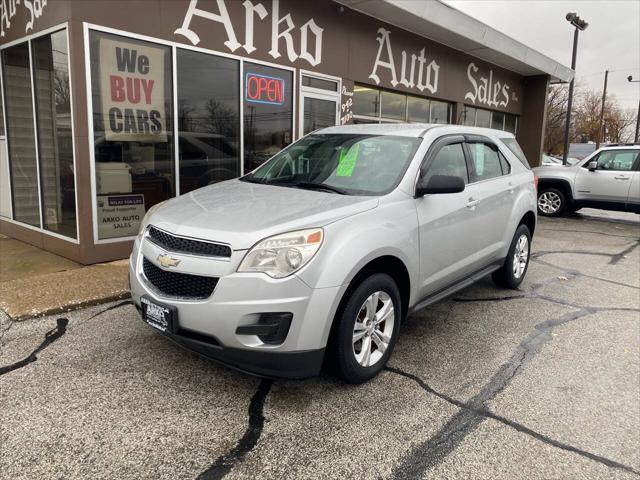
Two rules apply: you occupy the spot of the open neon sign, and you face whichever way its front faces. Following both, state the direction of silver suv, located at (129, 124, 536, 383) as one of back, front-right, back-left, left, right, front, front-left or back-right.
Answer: front-right

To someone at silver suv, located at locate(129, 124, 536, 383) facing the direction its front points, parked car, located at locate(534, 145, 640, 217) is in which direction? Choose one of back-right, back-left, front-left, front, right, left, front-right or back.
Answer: back

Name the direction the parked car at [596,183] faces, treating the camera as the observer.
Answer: facing to the left of the viewer

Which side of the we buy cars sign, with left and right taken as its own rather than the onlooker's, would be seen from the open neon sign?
left

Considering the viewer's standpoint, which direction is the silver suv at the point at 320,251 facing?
facing the viewer and to the left of the viewer

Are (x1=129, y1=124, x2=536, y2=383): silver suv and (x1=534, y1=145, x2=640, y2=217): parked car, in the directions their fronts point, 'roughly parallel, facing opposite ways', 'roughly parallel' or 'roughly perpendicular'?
roughly perpendicular

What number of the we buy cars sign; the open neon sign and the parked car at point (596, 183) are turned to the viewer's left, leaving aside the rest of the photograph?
1

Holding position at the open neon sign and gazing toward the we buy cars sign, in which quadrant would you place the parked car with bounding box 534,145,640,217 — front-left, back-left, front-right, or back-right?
back-left

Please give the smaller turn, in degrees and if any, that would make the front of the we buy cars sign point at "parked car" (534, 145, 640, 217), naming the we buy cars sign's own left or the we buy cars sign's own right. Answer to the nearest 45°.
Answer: approximately 45° to the we buy cars sign's own left

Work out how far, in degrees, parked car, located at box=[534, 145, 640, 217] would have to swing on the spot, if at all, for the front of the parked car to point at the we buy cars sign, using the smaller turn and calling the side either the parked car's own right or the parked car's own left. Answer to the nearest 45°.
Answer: approximately 45° to the parked car's own left

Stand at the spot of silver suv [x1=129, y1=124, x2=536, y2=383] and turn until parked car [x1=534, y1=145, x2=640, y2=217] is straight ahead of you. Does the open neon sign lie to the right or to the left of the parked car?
left

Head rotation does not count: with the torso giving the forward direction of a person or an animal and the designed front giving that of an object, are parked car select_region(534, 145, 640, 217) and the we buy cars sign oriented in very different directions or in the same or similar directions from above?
very different directions

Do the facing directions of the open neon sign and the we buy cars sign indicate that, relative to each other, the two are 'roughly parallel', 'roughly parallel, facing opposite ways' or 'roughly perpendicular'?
roughly parallel

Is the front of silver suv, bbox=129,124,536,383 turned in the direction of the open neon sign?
no

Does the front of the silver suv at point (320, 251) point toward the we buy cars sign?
no

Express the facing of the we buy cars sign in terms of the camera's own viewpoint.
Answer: facing the viewer and to the right of the viewer

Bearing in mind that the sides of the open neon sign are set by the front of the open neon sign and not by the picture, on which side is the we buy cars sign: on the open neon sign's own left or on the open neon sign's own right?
on the open neon sign's own right
